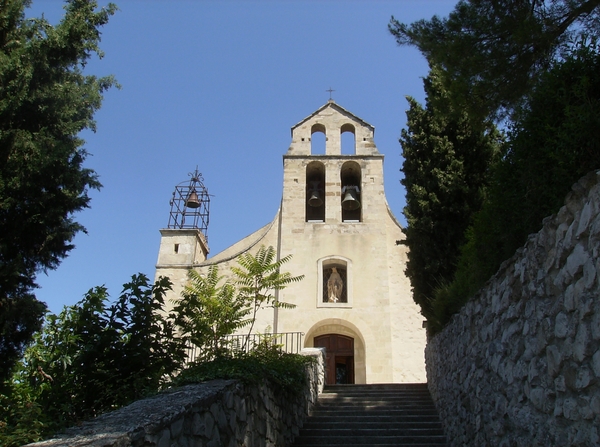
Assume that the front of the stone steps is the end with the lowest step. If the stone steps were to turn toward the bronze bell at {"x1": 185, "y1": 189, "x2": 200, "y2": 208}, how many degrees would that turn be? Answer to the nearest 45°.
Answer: approximately 135° to its right

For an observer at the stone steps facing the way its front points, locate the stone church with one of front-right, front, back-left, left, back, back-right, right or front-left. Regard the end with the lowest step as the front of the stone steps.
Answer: back

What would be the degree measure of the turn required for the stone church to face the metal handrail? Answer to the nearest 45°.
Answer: approximately 45° to its right

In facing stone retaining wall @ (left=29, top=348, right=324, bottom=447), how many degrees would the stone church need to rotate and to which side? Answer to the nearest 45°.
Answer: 0° — it already faces it

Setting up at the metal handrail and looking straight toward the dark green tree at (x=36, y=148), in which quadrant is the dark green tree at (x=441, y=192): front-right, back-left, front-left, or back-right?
back-left

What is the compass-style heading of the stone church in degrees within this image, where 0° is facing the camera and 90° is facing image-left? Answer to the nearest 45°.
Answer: approximately 0°

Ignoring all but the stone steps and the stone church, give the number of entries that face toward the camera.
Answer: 2

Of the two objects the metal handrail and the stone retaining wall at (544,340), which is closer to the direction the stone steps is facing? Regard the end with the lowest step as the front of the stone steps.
the stone retaining wall
